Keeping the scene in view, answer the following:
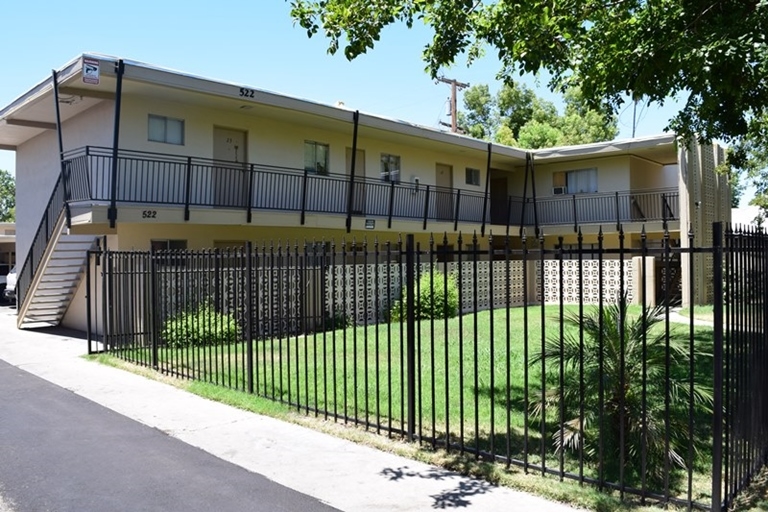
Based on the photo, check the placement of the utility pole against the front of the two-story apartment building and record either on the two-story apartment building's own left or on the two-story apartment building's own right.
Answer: on the two-story apartment building's own left

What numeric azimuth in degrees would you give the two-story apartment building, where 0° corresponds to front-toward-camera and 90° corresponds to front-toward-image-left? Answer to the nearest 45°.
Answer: approximately 315°

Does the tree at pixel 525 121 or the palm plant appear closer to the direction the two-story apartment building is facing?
the palm plant

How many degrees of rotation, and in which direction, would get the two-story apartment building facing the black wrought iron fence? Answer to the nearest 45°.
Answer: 0° — it already faces it

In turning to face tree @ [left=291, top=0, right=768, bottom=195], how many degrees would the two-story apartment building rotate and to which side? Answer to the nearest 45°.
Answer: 0° — it already faces it

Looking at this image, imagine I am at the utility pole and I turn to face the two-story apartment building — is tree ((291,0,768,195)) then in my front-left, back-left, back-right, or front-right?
front-left

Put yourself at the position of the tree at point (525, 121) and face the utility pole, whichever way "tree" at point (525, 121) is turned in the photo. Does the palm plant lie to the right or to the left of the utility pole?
left

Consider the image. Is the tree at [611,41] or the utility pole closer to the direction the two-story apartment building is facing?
the tree

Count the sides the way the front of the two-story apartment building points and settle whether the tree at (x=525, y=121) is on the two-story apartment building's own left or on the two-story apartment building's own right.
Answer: on the two-story apartment building's own left
